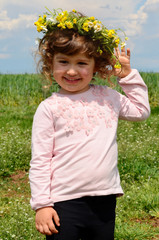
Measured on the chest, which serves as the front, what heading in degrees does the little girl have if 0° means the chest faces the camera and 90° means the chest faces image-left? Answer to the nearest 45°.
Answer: approximately 0°
